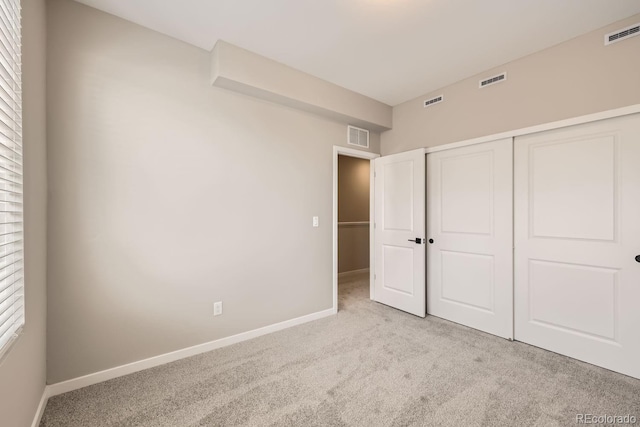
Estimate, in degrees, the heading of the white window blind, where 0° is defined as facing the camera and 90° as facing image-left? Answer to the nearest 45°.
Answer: approximately 270°

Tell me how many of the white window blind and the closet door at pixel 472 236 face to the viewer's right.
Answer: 1

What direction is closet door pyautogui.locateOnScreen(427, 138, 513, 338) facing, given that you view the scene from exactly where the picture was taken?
facing the viewer and to the left of the viewer

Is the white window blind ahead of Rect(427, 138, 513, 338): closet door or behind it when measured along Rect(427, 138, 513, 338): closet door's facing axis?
ahead

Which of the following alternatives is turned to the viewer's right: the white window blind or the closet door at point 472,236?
the white window blind

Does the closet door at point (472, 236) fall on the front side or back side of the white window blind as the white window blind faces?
on the front side

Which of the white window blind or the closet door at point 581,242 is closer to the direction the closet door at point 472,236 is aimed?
the white window blind

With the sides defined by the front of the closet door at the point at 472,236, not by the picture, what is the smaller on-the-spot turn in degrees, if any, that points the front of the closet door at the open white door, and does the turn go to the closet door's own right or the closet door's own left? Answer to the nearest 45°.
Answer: approximately 45° to the closet door's own right

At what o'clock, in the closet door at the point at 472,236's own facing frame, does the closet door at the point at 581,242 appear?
the closet door at the point at 581,242 is roughly at 8 o'clock from the closet door at the point at 472,236.
